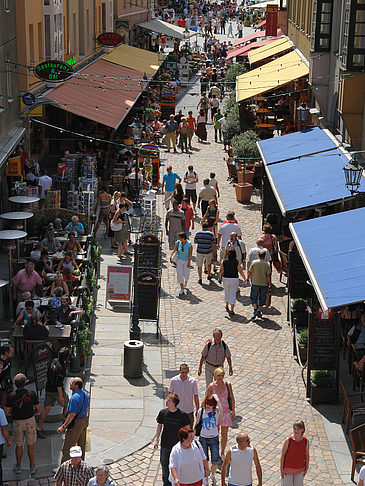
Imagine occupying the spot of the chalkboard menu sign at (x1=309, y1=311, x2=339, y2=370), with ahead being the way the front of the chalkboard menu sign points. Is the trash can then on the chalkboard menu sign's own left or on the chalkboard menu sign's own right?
on the chalkboard menu sign's own right

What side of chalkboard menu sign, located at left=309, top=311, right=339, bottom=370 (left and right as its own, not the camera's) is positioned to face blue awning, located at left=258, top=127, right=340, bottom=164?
back

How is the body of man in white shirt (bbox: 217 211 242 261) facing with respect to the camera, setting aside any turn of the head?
away from the camera

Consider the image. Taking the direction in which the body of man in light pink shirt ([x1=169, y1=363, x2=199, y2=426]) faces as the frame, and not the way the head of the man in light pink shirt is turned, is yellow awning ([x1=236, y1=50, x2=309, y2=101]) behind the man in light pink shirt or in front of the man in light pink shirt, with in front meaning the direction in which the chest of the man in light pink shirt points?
behind

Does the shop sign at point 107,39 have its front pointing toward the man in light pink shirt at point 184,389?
yes

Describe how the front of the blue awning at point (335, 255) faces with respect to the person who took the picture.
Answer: facing to the left of the viewer

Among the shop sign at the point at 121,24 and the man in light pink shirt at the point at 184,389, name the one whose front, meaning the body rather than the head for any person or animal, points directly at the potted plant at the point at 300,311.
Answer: the shop sign

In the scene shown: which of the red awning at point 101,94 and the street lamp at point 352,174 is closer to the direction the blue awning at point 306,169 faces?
the red awning

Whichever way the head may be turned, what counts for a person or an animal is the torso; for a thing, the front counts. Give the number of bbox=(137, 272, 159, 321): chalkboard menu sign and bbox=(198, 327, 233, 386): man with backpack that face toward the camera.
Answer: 2

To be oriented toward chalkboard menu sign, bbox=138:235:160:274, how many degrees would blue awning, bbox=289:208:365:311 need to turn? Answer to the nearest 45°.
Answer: approximately 45° to its right

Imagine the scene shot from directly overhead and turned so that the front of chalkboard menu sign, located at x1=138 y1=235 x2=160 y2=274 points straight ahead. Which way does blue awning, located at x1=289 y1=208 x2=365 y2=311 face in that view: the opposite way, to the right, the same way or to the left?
to the right

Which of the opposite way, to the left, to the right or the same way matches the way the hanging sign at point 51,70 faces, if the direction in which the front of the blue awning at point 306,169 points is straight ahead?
to the left
